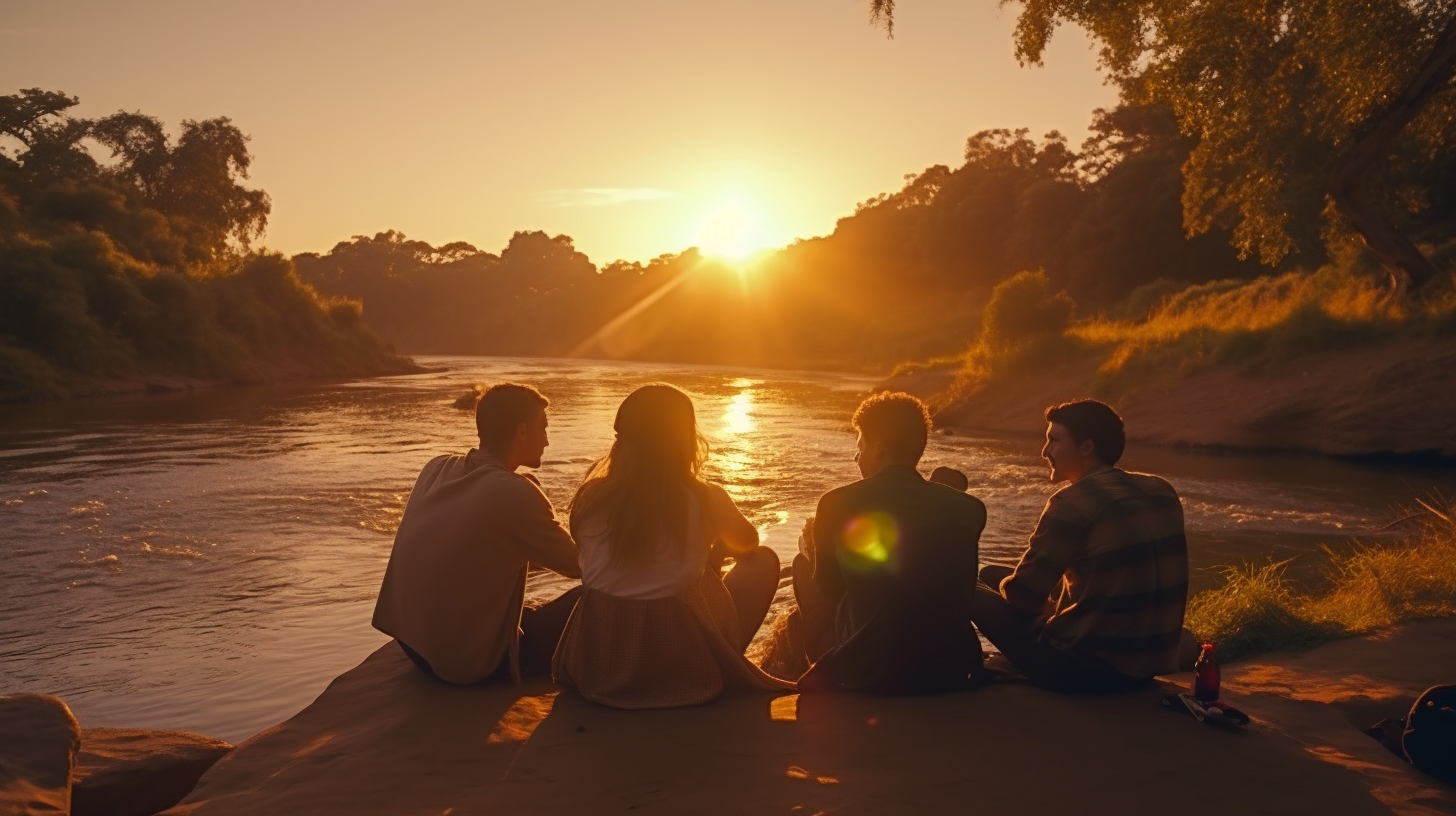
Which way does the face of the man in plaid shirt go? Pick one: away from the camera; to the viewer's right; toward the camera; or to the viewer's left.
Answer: to the viewer's left

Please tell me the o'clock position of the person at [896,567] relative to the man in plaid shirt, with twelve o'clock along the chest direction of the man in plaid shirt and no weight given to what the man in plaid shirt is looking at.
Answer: The person is roughly at 10 o'clock from the man in plaid shirt.

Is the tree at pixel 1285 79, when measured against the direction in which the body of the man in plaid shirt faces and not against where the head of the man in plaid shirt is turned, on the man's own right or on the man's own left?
on the man's own right

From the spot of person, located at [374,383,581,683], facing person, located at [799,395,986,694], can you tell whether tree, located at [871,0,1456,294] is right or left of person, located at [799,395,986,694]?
left

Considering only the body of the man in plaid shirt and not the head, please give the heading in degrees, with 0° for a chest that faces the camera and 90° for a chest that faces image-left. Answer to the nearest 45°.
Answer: approximately 135°

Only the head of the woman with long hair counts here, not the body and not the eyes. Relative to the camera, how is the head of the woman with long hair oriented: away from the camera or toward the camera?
away from the camera

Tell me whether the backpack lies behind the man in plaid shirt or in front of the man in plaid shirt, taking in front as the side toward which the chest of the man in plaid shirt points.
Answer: behind

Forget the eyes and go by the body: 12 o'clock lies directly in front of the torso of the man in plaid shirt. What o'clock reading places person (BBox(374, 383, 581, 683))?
The person is roughly at 10 o'clock from the man in plaid shirt.
